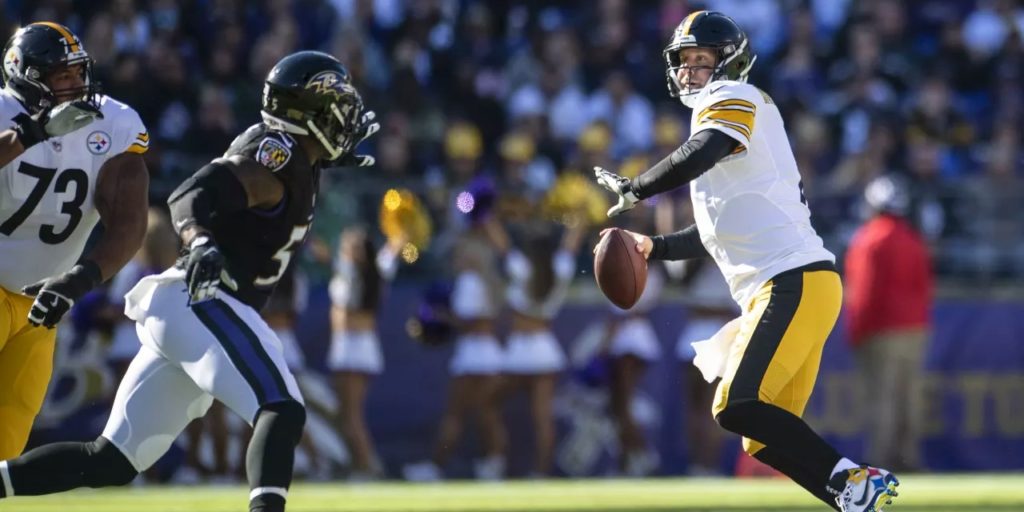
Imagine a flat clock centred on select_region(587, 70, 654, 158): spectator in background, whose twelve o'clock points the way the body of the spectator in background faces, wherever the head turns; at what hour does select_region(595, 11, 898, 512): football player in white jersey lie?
The football player in white jersey is roughly at 12 o'clock from the spectator in background.

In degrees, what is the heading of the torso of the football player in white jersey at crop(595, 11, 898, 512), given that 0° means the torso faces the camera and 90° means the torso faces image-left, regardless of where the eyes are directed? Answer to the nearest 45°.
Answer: approximately 90°

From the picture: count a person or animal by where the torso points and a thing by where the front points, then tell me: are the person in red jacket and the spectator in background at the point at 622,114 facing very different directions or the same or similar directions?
very different directions

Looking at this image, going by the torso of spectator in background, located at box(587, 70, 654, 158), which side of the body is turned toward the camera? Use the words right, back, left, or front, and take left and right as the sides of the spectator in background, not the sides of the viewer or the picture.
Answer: front

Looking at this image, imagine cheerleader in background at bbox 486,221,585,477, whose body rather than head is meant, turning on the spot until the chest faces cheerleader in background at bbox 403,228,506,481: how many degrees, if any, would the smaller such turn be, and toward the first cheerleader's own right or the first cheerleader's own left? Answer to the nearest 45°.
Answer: approximately 90° to the first cheerleader's own left

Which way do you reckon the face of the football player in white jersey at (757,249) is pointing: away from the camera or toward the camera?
toward the camera

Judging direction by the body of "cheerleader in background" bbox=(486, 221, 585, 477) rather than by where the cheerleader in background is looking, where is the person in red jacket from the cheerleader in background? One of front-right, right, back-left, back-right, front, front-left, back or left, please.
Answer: right

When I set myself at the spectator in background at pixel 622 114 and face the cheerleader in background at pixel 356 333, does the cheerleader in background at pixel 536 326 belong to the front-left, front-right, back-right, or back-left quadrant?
front-left

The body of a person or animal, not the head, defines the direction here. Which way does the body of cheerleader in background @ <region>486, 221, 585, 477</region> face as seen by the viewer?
away from the camera

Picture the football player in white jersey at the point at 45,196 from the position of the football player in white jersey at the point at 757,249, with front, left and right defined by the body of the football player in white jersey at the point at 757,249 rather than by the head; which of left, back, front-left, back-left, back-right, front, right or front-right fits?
front

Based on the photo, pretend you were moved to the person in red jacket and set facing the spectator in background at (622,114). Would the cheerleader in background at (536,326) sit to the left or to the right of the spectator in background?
left
